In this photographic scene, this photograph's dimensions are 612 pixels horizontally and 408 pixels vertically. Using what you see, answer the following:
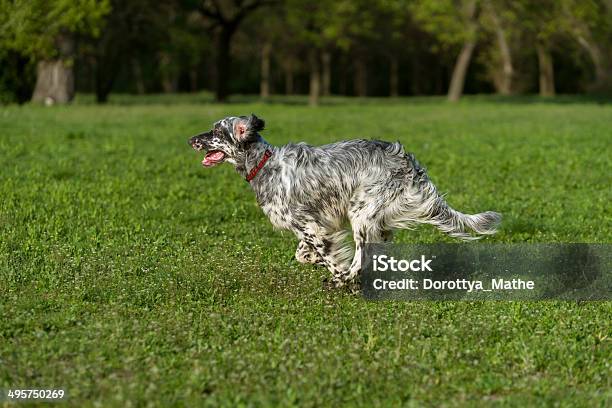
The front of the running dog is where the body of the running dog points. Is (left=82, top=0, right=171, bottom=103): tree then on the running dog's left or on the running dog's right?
on the running dog's right

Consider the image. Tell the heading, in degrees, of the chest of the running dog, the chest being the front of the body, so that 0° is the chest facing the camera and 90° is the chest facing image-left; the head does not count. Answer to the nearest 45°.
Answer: approximately 90°

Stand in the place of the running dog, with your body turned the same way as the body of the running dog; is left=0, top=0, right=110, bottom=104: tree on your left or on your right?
on your right
